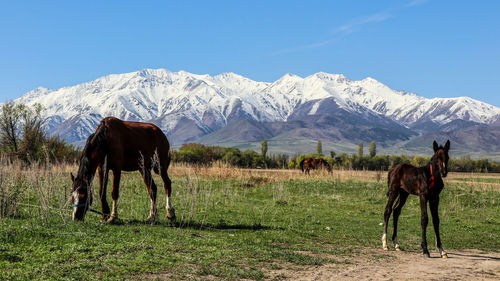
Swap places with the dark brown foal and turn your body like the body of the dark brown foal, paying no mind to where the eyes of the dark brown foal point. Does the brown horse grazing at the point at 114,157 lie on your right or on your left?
on your right

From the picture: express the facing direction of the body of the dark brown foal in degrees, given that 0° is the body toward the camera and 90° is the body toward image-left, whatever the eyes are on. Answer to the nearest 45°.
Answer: approximately 315°
